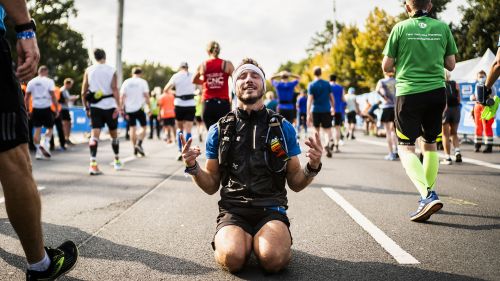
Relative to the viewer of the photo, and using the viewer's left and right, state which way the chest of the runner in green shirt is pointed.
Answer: facing away from the viewer

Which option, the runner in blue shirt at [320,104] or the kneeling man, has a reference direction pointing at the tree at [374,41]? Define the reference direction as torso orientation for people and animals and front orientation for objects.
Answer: the runner in blue shirt

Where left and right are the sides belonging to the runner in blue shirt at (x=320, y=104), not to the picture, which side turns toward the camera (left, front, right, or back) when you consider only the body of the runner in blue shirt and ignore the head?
back

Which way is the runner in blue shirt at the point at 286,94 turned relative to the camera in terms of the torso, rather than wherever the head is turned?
away from the camera

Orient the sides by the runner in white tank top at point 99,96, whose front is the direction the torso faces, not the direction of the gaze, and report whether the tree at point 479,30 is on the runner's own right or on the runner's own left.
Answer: on the runner's own right

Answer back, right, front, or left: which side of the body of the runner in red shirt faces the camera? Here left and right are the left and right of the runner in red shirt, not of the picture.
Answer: back

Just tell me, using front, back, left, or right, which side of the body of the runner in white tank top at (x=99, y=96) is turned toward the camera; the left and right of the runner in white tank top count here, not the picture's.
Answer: back

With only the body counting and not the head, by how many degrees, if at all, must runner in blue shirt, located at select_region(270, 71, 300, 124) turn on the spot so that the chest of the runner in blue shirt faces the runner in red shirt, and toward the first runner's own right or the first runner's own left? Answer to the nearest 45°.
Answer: approximately 180°
